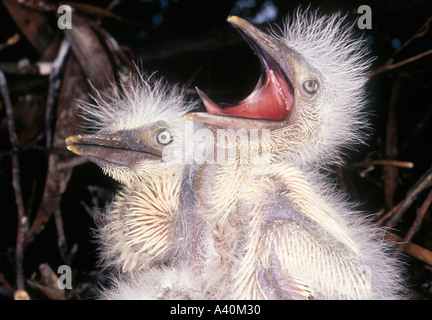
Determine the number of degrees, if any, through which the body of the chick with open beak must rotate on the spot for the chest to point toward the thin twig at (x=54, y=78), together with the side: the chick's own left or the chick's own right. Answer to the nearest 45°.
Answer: approximately 45° to the chick's own right
